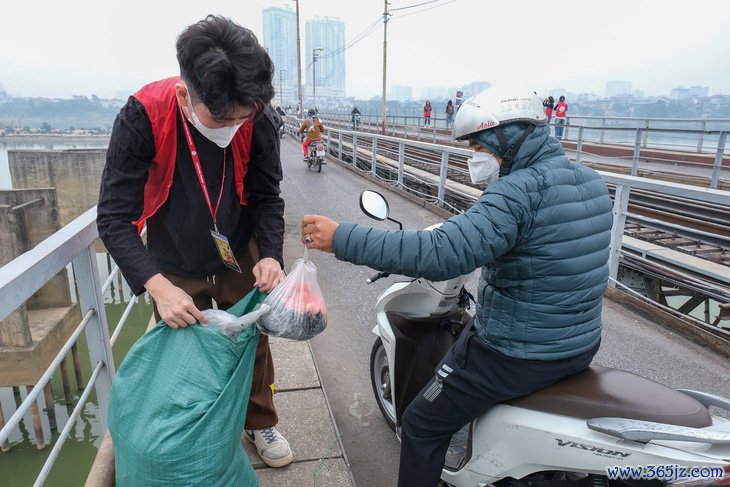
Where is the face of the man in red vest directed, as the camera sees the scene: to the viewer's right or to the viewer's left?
to the viewer's right

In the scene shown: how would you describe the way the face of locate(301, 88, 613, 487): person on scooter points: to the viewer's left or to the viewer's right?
to the viewer's left

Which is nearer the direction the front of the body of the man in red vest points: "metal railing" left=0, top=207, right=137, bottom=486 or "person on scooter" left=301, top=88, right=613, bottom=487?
the person on scooter

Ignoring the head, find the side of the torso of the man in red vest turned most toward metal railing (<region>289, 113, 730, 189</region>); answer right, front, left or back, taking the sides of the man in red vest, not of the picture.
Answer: left

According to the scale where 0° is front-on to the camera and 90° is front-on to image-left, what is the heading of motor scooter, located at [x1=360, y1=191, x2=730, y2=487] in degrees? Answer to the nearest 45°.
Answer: approximately 135°

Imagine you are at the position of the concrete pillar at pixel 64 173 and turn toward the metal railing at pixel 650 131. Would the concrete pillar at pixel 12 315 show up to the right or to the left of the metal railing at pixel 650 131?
right

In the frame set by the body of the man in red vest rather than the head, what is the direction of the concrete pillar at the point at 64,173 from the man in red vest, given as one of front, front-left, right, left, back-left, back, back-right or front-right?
back-left

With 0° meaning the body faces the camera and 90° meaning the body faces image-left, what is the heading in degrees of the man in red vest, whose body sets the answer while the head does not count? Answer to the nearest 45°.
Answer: approximately 315°
